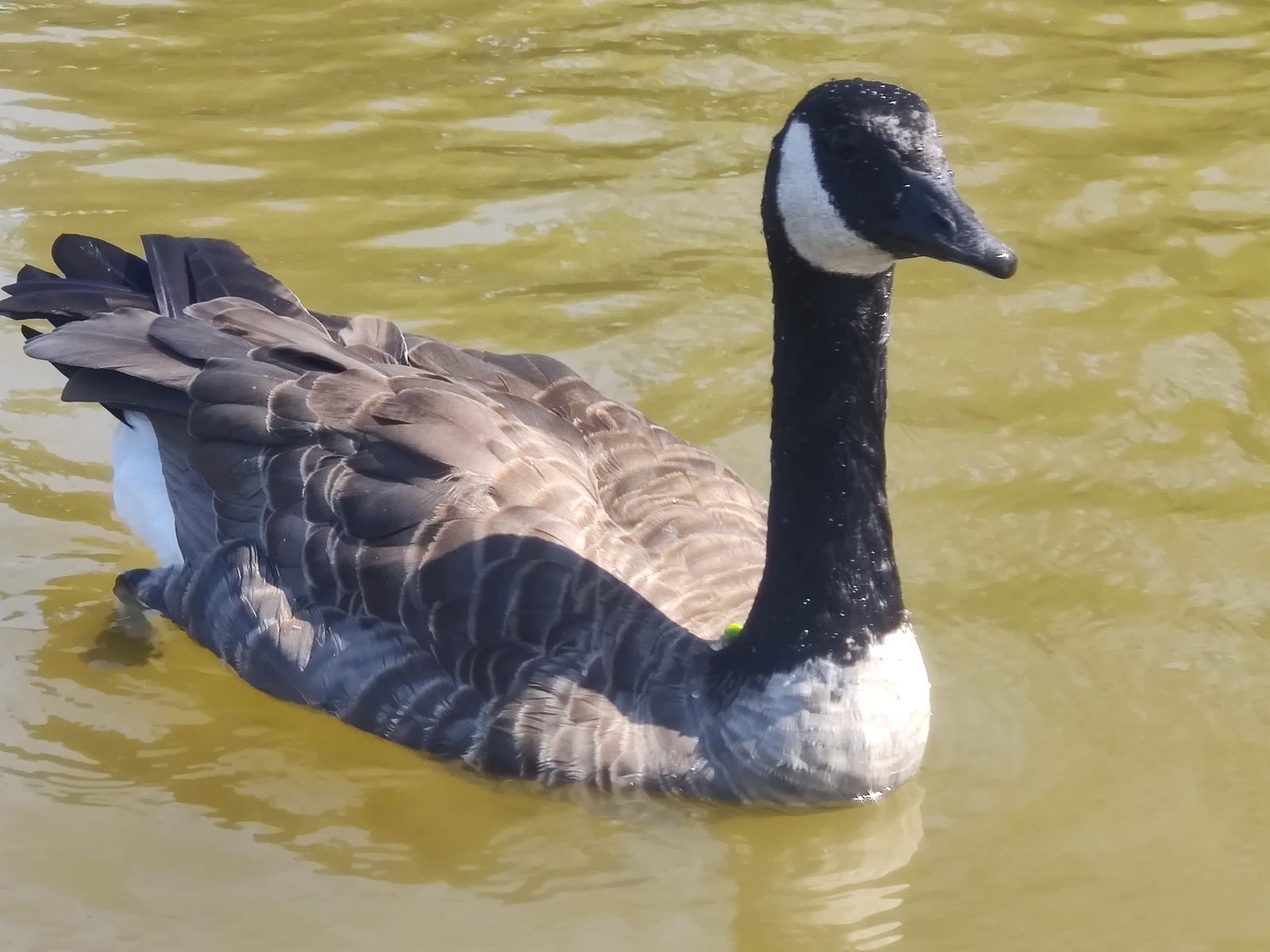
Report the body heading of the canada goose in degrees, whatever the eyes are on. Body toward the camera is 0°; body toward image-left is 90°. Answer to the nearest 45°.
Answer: approximately 315°
